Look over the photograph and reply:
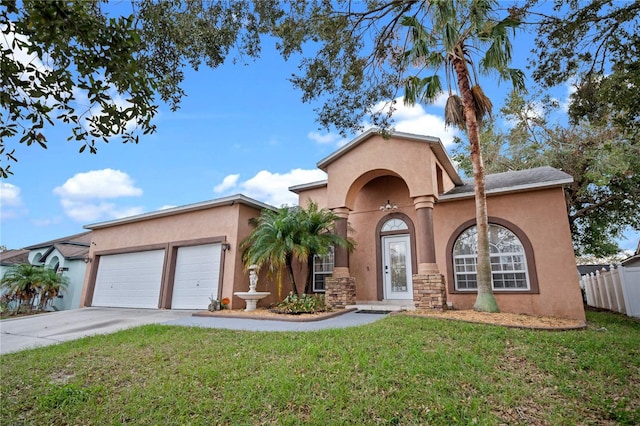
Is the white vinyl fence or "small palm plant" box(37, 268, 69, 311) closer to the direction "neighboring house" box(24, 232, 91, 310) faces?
the small palm plant

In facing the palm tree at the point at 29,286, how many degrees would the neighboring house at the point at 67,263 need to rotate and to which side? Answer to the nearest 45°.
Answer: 0° — it already faces it

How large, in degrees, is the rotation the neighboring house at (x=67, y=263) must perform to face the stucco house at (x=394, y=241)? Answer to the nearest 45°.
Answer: approximately 90° to its left

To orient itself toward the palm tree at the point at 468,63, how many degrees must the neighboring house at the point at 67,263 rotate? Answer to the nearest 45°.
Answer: approximately 90° to its left

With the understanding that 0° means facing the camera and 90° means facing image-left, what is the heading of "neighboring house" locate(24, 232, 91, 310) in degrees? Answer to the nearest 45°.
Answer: approximately 45°

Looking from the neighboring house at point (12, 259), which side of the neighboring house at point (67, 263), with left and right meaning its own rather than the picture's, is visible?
right

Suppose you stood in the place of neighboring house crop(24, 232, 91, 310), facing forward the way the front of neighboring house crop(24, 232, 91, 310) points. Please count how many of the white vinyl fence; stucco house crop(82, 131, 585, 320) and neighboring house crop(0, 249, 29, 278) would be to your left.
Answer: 2

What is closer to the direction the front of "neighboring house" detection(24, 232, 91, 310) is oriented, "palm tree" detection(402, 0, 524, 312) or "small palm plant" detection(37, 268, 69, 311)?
the small palm plant

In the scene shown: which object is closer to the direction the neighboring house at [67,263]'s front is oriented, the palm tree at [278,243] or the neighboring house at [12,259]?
the palm tree

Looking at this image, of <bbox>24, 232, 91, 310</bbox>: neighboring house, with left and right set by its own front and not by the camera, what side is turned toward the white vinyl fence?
left

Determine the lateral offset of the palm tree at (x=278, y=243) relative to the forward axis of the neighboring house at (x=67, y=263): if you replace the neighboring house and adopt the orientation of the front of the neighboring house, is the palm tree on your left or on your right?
on your left

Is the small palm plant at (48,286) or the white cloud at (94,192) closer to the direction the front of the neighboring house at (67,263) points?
the small palm plant

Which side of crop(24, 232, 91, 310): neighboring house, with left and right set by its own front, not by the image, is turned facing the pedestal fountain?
left
